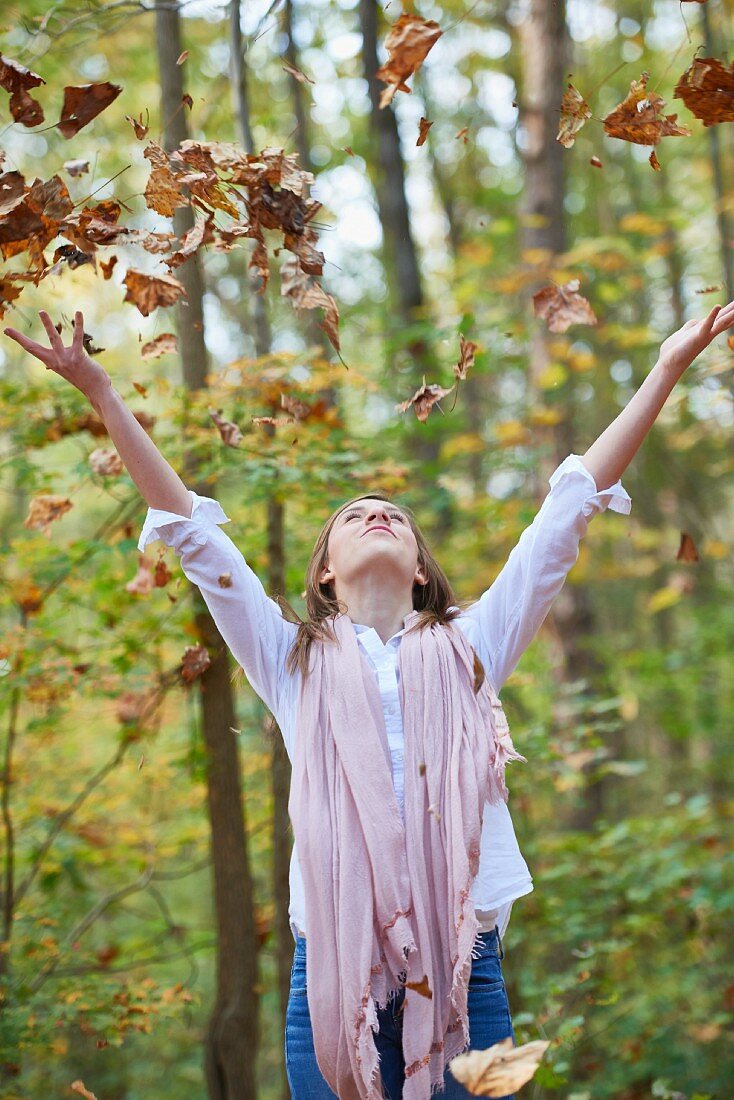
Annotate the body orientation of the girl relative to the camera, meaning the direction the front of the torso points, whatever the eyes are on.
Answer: toward the camera

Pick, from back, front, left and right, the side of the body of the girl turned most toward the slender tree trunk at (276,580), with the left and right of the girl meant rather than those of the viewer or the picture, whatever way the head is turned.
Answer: back
